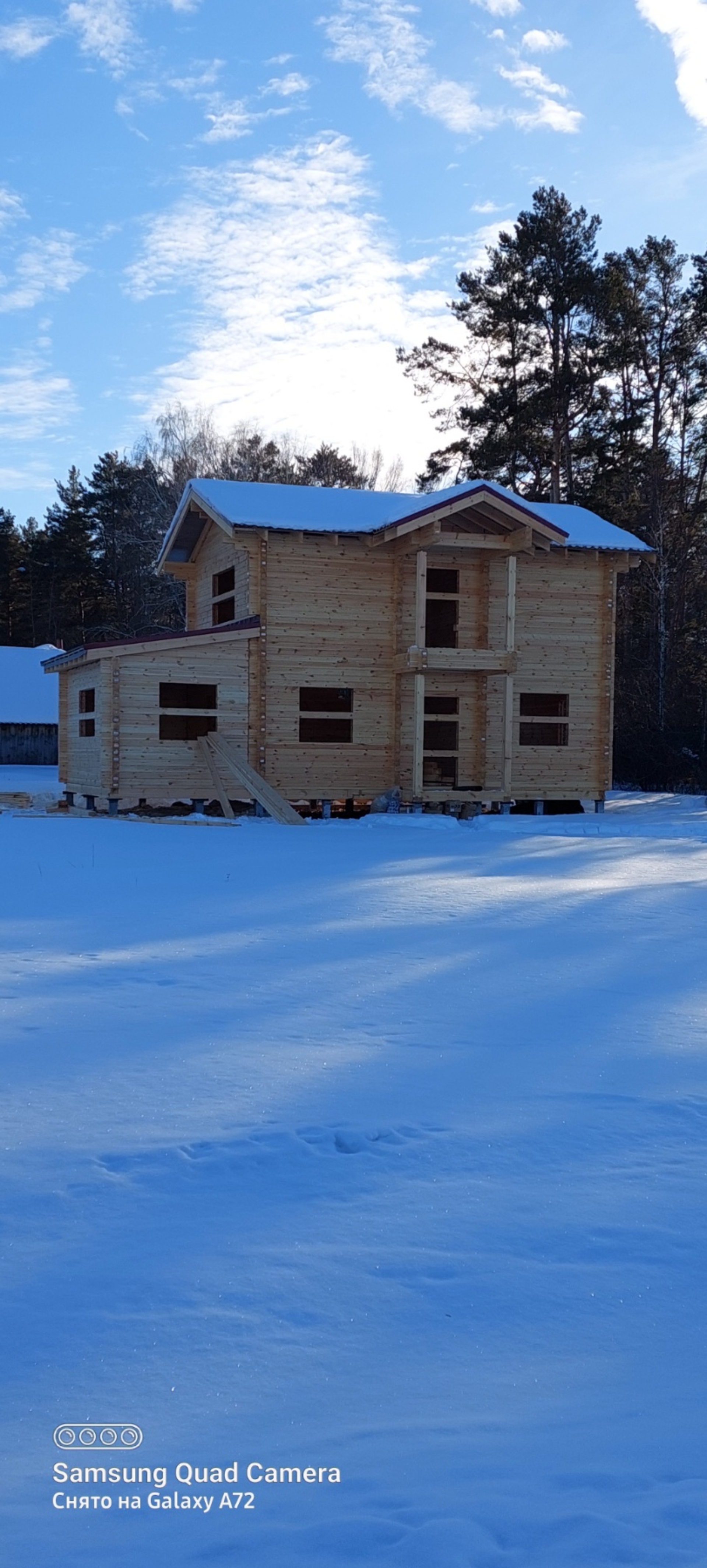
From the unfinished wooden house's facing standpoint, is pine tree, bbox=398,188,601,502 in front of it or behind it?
behind

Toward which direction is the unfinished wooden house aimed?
toward the camera

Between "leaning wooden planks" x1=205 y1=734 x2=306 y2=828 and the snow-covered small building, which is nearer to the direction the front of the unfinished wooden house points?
the leaning wooden planks

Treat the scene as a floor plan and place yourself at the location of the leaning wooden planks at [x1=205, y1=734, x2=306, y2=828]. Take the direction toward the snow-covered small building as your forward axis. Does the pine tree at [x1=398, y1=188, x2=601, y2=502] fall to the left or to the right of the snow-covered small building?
right

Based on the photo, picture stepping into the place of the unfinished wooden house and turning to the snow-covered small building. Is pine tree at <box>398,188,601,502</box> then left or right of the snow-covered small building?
right

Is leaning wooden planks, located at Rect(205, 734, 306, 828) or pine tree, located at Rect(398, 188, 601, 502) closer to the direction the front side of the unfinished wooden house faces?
the leaning wooden planks

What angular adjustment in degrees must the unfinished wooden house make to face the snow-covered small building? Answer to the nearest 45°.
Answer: approximately 135° to its right
